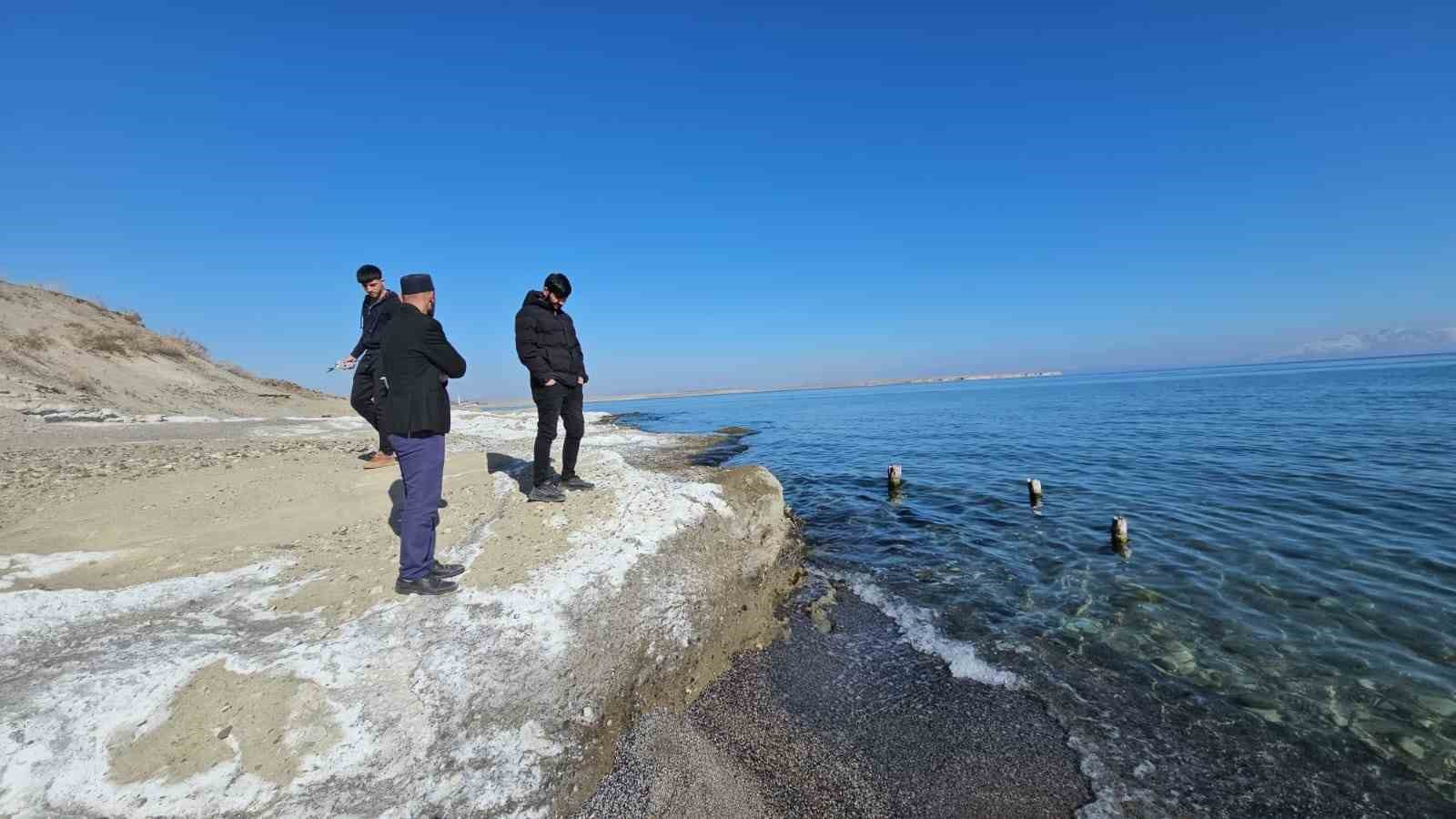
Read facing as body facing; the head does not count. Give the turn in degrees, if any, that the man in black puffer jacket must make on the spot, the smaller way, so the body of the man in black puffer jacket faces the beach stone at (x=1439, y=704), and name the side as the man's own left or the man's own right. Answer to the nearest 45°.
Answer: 0° — they already face it

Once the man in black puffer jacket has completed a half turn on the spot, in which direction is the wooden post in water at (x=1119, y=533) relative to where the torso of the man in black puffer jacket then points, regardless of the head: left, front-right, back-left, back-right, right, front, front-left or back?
back-right

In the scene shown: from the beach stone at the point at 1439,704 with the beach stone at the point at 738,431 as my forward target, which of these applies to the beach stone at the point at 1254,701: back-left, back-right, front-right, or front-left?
front-left

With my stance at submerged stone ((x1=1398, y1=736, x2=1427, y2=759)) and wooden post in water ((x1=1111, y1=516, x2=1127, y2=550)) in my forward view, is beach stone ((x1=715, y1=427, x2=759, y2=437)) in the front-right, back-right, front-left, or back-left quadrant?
front-left

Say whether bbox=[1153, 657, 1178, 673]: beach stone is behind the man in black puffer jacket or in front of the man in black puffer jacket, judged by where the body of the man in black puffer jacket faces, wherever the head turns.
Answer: in front

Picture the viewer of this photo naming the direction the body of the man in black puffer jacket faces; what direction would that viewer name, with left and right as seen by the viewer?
facing the viewer and to the right of the viewer

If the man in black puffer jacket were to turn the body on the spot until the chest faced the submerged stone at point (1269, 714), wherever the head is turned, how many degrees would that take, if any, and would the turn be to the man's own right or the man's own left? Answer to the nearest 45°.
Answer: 0° — they already face it

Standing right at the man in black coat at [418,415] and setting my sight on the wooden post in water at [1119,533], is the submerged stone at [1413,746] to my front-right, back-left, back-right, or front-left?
front-right

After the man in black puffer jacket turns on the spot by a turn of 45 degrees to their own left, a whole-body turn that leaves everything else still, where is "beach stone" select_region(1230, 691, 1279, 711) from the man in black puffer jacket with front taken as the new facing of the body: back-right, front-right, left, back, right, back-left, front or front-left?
front-right

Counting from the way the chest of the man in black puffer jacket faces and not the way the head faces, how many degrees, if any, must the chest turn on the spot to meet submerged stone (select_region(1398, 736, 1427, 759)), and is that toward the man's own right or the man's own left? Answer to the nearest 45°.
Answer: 0° — they already face it

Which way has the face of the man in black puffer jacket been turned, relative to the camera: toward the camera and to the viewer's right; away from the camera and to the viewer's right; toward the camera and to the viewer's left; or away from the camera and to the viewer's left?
toward the camera and to the viewer's right

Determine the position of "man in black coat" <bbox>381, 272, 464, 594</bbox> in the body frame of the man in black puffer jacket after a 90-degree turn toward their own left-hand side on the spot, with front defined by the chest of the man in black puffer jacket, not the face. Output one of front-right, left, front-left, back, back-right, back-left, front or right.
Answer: back
